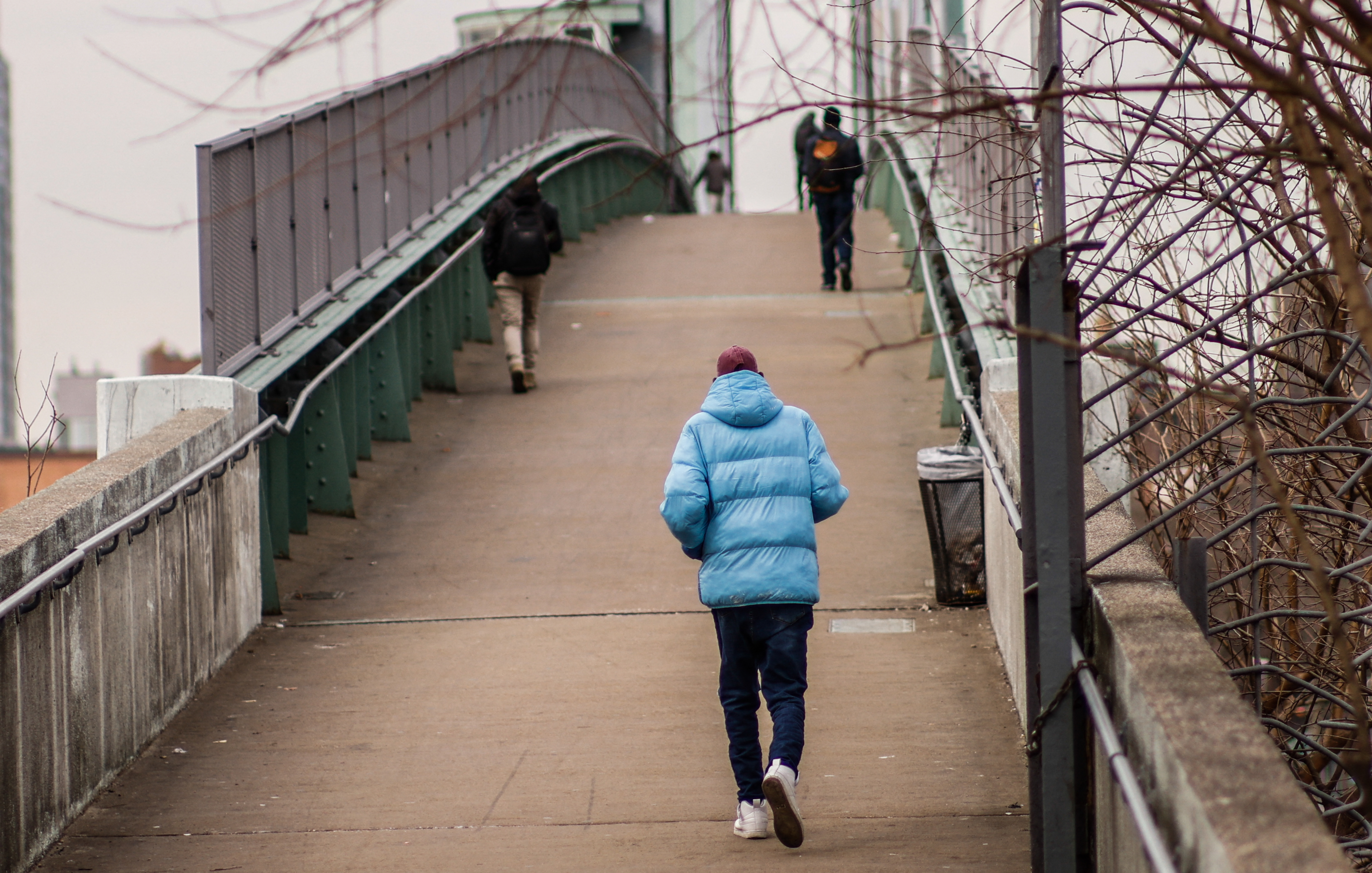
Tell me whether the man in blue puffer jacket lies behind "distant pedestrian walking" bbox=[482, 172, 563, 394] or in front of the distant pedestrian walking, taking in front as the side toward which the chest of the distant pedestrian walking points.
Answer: behind

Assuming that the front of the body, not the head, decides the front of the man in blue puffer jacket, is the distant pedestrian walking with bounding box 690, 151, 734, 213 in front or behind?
in front

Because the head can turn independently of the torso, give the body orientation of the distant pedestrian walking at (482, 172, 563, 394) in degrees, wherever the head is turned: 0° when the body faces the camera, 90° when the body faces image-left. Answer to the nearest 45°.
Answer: approximately 180°

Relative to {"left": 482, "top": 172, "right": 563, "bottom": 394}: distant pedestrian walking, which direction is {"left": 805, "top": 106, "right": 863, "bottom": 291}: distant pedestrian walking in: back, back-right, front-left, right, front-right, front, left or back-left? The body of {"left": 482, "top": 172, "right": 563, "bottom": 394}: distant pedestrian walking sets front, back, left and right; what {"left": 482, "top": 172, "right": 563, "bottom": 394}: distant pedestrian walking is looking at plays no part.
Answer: front-right

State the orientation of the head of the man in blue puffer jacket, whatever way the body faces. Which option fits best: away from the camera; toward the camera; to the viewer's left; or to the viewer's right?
away from the camera

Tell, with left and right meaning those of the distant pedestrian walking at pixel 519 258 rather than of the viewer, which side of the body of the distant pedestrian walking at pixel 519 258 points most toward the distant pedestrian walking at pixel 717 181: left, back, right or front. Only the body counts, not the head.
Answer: front

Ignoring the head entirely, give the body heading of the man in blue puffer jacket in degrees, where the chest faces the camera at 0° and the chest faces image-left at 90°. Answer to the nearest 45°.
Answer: approximately 180°
